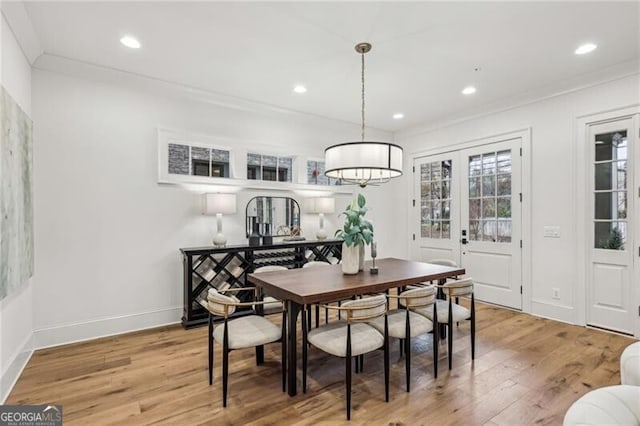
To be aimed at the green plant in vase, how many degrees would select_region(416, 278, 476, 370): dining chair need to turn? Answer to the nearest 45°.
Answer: approximately 45° to its left

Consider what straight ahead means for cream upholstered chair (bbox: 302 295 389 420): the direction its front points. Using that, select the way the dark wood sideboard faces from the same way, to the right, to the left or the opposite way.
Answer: the opposite way

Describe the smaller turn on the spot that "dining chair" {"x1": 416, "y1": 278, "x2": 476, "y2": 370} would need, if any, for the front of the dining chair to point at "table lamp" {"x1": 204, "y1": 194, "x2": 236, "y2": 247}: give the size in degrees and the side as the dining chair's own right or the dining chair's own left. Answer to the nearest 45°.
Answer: approximately 45° to the dining chair's own left

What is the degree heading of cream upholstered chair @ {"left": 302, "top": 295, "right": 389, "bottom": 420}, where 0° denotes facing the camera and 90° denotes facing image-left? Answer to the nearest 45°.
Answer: approximately 135°

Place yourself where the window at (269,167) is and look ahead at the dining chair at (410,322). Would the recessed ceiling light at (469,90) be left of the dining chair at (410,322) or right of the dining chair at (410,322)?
left

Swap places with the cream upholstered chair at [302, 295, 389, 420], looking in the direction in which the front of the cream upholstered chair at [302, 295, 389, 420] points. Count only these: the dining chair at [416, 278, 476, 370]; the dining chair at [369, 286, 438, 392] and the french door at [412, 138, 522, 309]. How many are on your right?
3

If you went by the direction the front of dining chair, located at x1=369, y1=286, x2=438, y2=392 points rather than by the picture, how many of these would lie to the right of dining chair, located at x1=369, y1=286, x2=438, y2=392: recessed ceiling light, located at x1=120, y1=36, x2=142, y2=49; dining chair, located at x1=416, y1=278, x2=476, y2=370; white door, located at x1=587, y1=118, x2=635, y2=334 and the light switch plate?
3

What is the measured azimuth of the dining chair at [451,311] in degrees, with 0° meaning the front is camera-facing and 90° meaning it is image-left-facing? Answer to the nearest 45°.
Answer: approximately 135°

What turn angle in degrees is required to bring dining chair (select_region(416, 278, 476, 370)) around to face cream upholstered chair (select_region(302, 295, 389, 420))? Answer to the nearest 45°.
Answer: approximately 90° to its left

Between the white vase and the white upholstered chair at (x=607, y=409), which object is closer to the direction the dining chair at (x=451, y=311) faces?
the white vase

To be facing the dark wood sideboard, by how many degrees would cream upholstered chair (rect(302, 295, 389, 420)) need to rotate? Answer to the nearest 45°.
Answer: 0° — it already faces it

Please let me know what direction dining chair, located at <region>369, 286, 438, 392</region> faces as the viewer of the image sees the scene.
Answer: facing away from the viewer and to the left of the viewer
